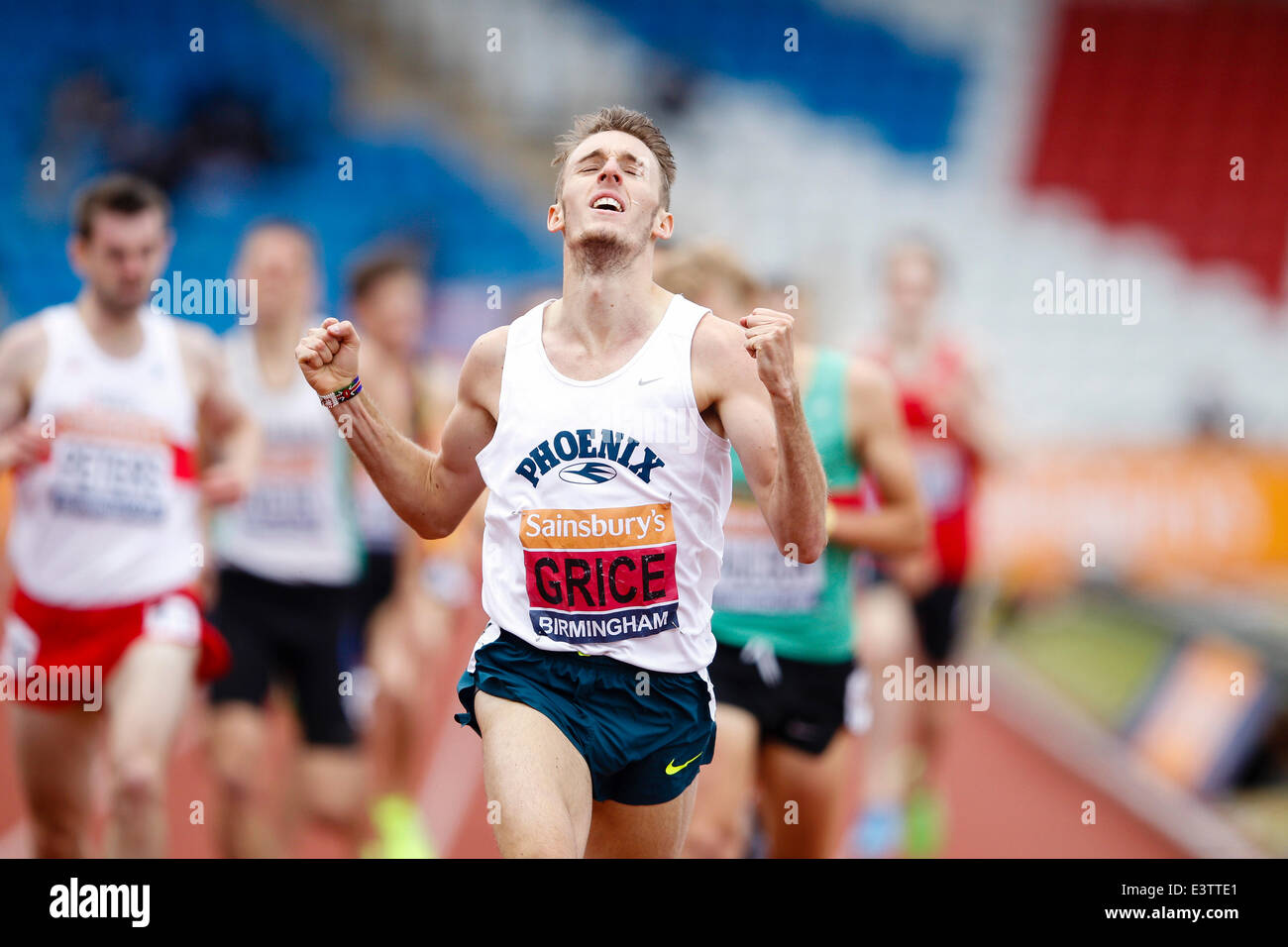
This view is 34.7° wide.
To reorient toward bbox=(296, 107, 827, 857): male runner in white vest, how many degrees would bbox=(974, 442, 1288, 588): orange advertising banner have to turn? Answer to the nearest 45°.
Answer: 0° — it already faces them

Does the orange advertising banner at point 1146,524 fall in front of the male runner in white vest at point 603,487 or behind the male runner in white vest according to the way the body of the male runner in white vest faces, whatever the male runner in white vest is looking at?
behind

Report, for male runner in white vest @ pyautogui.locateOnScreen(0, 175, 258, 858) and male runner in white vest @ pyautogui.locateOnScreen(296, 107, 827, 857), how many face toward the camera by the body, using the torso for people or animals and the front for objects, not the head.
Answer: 2

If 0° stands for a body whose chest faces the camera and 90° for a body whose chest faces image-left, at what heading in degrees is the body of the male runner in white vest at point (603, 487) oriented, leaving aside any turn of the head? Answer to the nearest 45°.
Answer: approximately 0°

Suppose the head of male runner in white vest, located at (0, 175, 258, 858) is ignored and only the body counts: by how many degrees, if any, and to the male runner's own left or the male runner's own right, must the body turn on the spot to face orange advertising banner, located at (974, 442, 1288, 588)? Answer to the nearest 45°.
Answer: approximately 135° to the male runner's own left

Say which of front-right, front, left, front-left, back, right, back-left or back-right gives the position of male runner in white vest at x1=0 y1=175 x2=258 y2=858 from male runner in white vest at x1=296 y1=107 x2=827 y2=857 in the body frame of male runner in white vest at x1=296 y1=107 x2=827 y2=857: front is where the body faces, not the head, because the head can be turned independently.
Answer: back-right
